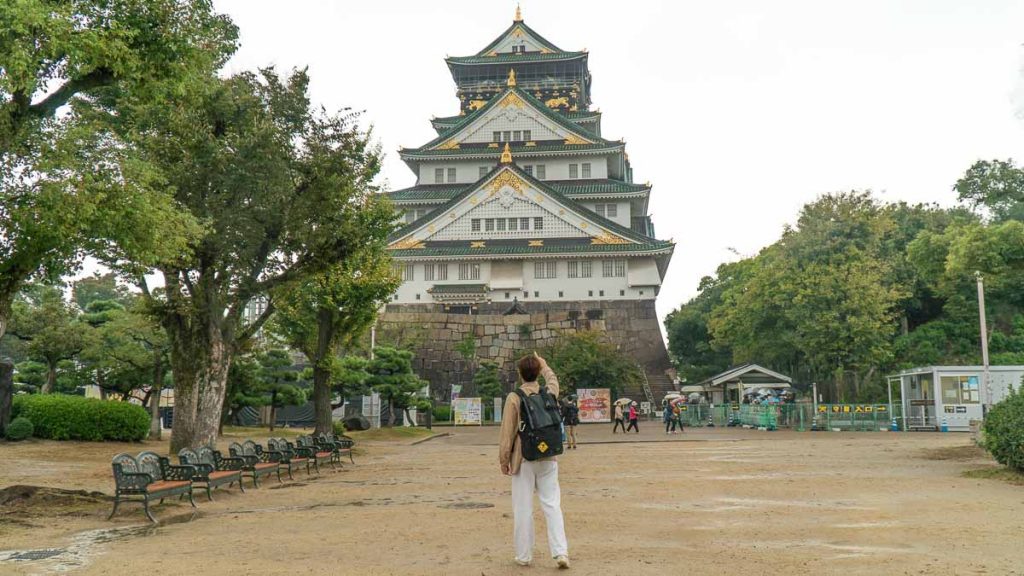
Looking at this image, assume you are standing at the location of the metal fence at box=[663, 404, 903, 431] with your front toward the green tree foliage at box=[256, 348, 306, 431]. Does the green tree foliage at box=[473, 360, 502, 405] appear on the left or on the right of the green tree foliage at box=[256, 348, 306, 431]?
right

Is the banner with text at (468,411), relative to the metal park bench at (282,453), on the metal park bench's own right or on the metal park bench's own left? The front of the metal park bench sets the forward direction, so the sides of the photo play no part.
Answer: on the metal park bench's own left

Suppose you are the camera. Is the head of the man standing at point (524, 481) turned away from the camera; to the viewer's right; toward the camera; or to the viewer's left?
away from the camera

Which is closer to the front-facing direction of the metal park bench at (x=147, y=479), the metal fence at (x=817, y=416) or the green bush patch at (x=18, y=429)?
the metal fence

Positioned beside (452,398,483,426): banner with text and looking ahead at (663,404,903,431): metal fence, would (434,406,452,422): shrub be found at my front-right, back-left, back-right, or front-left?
back-left

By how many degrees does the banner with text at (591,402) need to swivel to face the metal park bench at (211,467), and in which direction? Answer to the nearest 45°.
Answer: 0° — it already faces it

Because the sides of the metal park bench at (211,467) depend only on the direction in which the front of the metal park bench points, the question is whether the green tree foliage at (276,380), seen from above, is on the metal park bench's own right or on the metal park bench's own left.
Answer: on the metal park bench's own left

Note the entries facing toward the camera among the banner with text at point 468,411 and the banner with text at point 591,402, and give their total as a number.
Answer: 2

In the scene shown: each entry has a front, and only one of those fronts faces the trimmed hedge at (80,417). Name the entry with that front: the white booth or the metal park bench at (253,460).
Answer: the white booth
